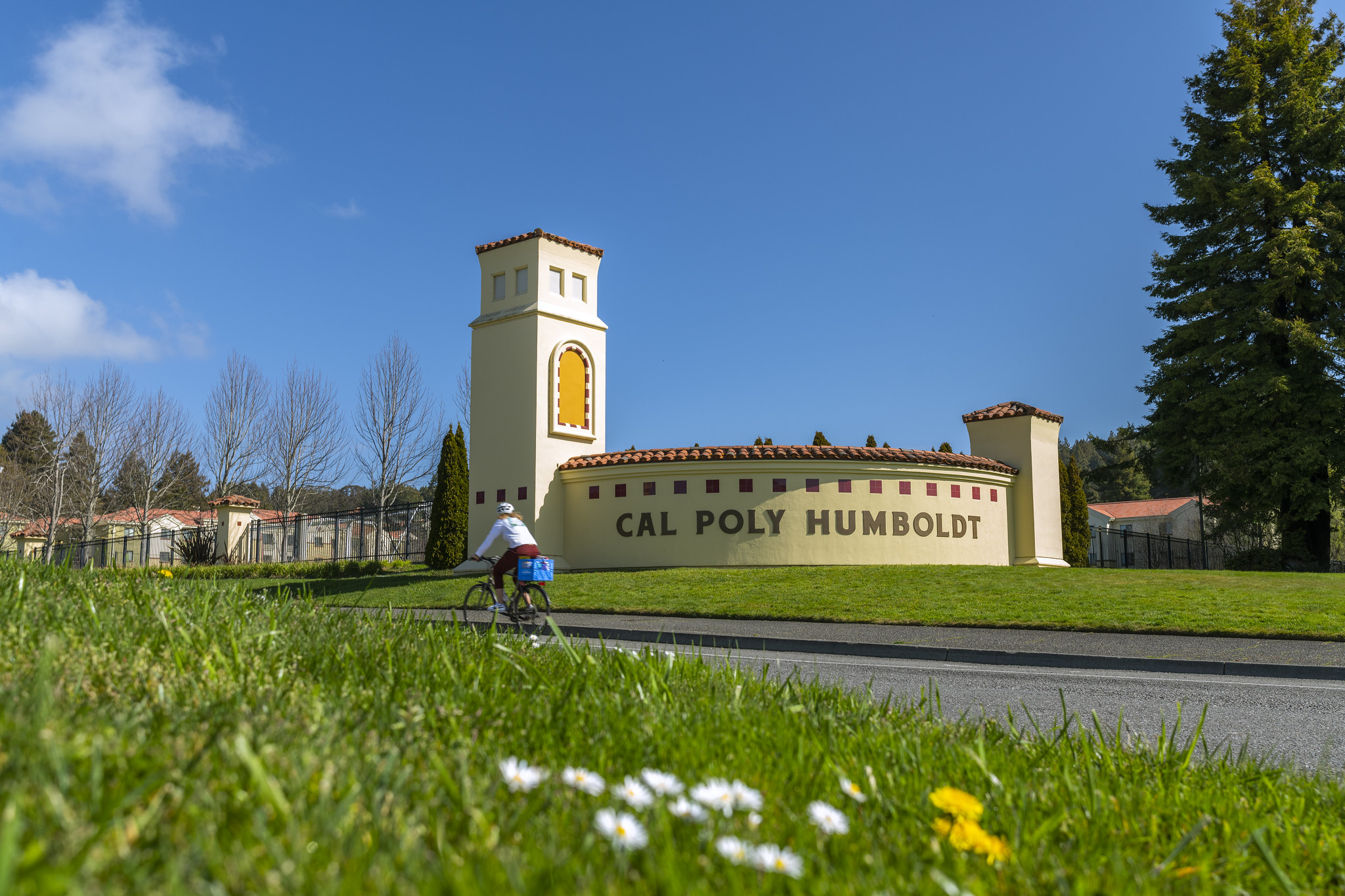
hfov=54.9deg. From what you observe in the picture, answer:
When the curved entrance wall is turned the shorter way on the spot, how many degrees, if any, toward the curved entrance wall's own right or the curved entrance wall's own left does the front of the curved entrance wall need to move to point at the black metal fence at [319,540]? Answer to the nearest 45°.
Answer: approximately 135° to the curved entrance wall's own right

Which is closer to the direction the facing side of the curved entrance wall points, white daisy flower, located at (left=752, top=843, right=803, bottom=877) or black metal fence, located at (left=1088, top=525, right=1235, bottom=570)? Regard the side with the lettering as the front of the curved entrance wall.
the white daisy flower

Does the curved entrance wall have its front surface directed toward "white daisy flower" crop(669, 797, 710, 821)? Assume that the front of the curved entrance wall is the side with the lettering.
yes

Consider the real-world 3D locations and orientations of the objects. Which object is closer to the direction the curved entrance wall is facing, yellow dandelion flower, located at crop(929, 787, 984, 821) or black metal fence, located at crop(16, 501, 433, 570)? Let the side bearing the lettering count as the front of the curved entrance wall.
the yellow dandelion flower

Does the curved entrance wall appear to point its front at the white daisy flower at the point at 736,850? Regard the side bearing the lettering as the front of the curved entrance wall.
yes

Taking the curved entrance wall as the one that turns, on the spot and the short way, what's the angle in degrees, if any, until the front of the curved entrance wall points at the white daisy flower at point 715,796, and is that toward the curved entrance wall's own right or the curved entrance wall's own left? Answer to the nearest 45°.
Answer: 0° — it already faces it

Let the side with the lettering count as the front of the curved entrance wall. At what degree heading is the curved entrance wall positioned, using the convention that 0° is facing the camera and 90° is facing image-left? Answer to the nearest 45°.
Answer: approximately 0°

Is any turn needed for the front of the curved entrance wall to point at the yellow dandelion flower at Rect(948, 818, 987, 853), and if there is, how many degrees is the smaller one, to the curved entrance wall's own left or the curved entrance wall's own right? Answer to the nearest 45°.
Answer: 0° — it already faces it

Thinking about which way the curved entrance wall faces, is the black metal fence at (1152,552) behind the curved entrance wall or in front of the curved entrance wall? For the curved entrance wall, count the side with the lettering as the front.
behind

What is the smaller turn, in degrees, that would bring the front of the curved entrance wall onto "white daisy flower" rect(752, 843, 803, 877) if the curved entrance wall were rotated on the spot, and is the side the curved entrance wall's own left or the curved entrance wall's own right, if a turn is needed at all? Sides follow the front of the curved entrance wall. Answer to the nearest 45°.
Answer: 0° — it already faces it

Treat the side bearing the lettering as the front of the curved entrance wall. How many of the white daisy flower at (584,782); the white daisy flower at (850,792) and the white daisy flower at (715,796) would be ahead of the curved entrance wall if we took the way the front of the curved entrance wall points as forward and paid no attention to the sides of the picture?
3
